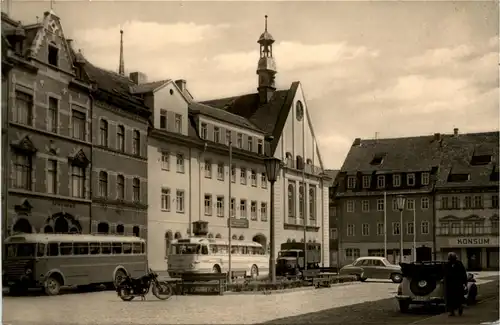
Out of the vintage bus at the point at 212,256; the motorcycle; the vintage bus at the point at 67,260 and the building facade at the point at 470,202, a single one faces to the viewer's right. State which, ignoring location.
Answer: the motorcycle

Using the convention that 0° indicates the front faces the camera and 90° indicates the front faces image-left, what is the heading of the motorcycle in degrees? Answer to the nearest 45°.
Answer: approximately 270°

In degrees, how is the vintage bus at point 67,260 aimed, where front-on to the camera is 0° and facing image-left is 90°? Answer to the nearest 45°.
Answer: approximately 45°

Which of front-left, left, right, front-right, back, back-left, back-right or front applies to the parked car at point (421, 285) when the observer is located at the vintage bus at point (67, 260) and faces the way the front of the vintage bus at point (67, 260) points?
back-left

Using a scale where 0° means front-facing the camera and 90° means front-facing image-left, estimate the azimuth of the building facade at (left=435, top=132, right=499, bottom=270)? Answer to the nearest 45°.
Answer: approximately 0°

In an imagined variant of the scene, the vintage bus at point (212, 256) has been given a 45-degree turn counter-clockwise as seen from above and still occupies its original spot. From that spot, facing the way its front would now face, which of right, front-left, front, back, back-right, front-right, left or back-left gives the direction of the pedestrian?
front-left

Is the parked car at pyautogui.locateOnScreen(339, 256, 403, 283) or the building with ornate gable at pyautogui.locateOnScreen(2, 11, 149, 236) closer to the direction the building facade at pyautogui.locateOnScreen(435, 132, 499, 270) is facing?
the building with ornate gable

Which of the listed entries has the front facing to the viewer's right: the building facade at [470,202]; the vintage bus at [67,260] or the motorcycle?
the motorcycle
